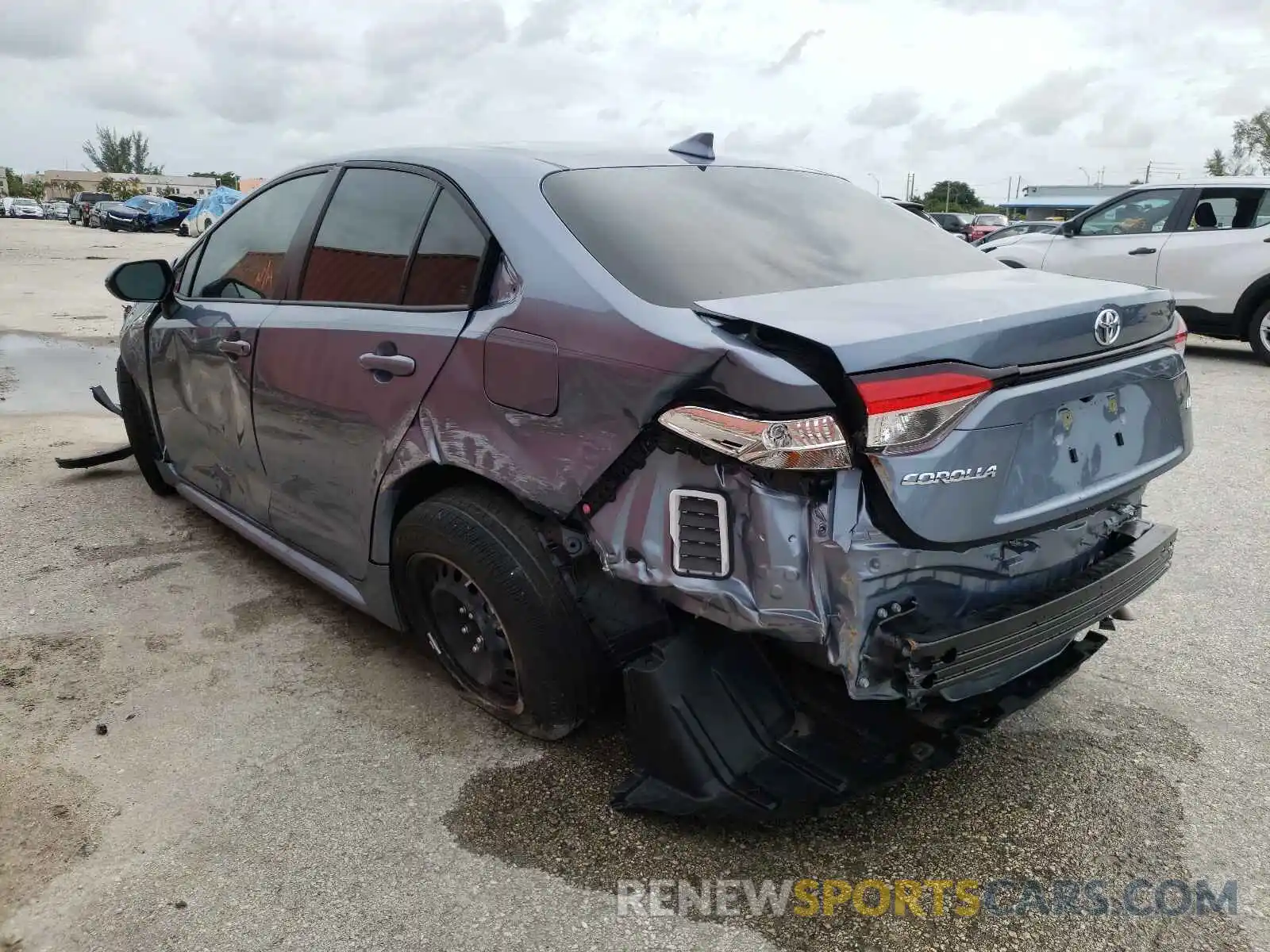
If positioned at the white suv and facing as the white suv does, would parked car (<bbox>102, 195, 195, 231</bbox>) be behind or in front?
in front

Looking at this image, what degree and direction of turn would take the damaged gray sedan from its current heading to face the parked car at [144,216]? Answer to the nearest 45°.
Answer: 0° — it already faces it

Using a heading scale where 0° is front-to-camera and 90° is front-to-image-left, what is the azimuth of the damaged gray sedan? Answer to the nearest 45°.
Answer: approximately 135°

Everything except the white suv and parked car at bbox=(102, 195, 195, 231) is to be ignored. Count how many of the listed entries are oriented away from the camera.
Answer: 0

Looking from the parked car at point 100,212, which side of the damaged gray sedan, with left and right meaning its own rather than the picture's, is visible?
front

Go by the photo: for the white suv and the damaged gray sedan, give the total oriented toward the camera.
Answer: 0

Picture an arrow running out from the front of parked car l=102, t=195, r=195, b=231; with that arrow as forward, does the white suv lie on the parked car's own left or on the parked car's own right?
on the parked car's own left

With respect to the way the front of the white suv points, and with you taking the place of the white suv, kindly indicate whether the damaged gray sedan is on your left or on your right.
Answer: on your left

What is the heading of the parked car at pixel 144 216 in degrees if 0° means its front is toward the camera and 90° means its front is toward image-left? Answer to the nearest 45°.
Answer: approximately 45°

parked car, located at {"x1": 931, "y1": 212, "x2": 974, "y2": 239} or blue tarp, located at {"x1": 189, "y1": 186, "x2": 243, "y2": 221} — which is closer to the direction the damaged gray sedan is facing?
the blue tarp

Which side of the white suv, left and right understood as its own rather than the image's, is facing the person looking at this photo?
left

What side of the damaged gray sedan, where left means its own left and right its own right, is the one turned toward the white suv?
right
